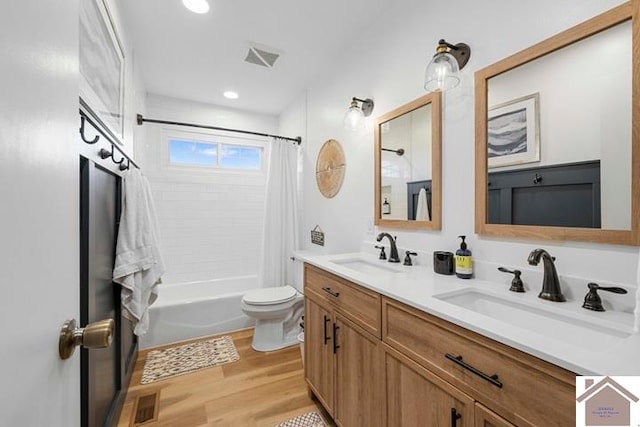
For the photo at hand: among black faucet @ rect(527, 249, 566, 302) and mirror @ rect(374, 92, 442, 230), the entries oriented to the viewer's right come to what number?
0

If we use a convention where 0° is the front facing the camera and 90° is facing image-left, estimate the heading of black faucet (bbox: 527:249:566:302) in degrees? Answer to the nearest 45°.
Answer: approximately 45°

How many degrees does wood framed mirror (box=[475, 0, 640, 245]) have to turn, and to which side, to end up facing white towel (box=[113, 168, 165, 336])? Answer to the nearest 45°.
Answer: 0° — it already faces it

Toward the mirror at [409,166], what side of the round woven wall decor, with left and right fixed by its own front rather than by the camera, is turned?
left

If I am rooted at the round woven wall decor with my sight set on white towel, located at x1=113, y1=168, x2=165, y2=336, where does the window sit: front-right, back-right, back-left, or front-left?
front-right

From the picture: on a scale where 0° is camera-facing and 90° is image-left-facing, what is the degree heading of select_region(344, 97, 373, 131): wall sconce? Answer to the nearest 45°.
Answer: approximately 45°

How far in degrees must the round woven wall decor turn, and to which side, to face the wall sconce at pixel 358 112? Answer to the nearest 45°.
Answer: approximately 90° to its left

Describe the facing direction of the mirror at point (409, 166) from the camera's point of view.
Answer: facing the viewer and to the left of the viewer

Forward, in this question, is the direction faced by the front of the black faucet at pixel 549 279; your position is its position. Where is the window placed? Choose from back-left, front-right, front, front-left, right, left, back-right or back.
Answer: front-right

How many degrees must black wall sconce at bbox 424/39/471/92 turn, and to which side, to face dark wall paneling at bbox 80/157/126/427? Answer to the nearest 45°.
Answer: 0° — it already faces it

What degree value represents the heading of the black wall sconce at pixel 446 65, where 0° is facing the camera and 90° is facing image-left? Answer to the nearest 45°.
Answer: approximately 45°

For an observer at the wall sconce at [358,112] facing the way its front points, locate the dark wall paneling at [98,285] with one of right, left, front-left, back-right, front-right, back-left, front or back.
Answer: front

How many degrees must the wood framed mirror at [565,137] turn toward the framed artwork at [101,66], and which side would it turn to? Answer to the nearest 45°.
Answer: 0° — it already faces it

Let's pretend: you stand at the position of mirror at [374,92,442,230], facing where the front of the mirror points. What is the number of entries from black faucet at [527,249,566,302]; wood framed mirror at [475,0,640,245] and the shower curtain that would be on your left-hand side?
2

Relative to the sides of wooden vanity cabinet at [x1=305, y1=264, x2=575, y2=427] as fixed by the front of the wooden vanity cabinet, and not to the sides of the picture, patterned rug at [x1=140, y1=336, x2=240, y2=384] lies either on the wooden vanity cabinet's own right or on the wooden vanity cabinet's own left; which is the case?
on the wooden vanity cabinet's own right
